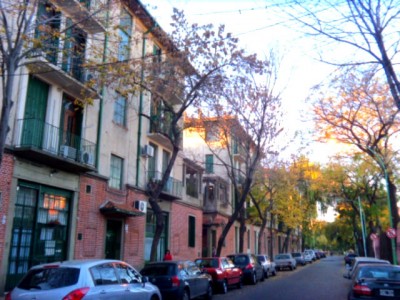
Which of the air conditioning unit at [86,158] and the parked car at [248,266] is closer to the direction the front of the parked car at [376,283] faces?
the parked car

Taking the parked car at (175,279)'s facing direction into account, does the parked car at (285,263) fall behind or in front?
in front

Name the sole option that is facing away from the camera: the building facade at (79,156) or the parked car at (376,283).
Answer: the parked car

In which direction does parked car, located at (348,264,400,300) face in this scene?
away from the camera

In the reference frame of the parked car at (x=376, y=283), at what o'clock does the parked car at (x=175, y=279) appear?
the parked car at (x=175, y=279) is roughly at 9 o'clock from the parked car at (x=376, y=283).

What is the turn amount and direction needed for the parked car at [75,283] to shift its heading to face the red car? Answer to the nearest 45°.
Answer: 0° — it already faces it

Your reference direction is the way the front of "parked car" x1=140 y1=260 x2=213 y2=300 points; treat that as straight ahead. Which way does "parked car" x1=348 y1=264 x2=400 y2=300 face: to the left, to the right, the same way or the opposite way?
the same way

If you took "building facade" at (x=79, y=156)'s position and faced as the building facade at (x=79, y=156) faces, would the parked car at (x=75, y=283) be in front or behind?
in front

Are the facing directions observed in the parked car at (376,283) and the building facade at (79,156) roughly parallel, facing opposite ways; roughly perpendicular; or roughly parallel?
roughly perpendicular

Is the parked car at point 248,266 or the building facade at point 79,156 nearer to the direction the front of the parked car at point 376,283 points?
the parked car

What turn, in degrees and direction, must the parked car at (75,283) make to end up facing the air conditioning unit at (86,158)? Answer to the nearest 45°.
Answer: approximately 45° to its left

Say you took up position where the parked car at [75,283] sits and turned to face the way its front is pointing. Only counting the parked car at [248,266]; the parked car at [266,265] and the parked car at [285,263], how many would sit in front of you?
3

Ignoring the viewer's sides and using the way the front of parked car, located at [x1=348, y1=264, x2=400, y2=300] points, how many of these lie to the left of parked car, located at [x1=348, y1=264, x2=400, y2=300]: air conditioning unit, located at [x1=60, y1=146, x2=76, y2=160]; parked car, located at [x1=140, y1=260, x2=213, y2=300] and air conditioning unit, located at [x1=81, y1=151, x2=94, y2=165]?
3

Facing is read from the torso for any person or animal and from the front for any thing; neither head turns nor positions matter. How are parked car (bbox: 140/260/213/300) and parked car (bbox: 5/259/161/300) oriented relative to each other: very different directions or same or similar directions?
same or similar directions

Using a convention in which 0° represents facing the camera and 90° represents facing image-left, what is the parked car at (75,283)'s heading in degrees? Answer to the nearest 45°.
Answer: approximately 225°

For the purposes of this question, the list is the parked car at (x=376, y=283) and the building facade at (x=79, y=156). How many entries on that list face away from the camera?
1

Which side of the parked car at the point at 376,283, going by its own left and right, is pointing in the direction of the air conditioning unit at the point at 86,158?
left

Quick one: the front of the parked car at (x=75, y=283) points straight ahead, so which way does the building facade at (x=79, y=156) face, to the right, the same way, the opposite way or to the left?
to the right

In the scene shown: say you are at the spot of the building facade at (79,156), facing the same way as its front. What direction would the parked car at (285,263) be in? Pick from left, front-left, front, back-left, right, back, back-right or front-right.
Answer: left

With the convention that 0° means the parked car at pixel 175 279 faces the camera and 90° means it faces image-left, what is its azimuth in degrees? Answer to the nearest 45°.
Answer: approximately 225°
